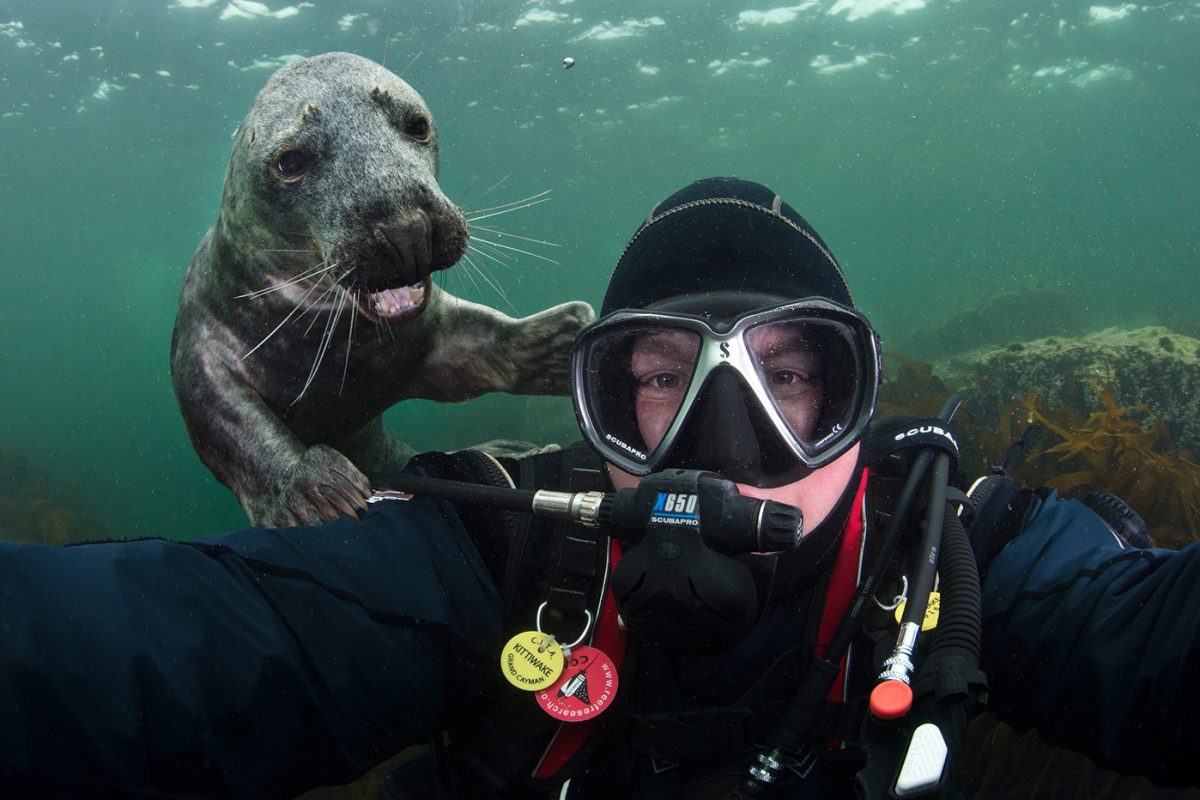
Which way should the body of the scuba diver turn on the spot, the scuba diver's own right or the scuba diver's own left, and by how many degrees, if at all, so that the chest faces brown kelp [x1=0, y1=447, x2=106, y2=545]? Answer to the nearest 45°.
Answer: approximately 135° to the scuba diver's own right

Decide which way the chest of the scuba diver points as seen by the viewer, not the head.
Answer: toward the camera

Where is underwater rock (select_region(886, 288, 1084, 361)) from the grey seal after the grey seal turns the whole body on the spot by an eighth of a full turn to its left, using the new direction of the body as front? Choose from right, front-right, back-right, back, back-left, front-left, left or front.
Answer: front-left

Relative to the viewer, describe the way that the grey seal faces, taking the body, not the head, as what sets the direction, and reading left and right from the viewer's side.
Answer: facing the viewer and to the right of the viewer

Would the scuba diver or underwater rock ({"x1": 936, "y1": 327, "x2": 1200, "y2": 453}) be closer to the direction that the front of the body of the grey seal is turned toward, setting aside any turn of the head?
the scuba diver

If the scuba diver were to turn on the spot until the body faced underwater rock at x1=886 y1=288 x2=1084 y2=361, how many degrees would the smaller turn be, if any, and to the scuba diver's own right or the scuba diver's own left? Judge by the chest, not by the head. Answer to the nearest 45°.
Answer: approximately 135° to the scuba diver's own left

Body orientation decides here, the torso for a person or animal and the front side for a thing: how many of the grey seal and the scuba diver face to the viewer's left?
0

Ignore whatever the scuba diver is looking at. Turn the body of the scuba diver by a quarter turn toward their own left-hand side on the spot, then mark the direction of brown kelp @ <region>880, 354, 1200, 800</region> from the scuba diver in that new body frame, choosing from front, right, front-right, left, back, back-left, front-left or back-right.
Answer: front-left
